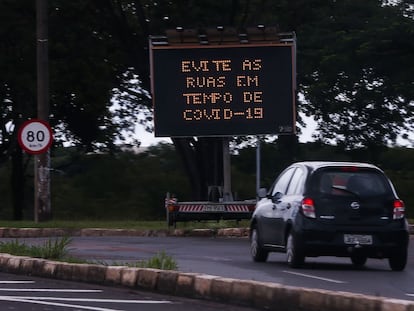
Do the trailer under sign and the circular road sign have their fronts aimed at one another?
no

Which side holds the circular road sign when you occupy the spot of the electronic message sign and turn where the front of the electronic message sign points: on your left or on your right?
on your right

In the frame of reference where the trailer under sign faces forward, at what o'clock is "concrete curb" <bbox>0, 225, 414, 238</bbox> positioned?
The concrete curb is roughly at 6 o'clock from the trailer under sign.

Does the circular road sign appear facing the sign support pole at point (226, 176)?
no

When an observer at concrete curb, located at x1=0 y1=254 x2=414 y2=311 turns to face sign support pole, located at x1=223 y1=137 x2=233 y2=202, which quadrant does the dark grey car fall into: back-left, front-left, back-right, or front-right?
front-right

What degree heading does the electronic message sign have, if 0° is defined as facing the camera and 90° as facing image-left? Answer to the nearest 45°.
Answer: approximately 0°

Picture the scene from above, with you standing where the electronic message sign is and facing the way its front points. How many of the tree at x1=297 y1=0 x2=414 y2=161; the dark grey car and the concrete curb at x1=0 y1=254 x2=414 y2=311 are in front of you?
2

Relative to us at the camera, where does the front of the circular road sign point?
facing the viewer

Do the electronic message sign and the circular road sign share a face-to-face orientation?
no

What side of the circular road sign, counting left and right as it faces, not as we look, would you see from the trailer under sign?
left

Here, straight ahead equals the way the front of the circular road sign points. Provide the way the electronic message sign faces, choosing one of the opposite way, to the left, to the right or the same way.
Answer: the same way
